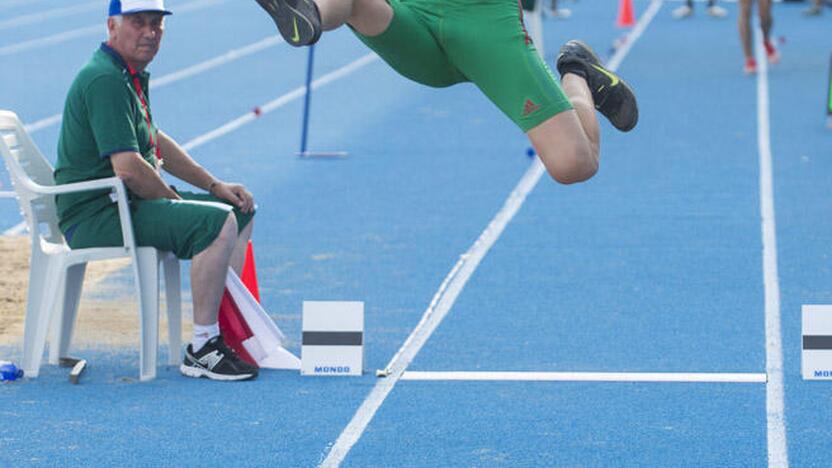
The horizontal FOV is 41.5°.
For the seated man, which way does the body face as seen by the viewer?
to the viewer's right

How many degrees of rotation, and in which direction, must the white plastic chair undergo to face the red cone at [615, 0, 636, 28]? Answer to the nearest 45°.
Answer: approximately 45° to its left

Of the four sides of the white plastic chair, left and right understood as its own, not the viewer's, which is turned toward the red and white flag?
front

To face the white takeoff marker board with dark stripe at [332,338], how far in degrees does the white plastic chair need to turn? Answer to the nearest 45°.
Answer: approximately 45° to its right

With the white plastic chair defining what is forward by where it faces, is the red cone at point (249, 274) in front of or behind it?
in front

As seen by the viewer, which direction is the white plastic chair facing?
to the viewer's right

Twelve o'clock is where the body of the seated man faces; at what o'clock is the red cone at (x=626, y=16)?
The red cone is roughly at 10 o'clock from the seated man.
